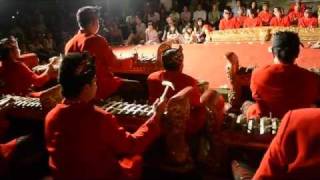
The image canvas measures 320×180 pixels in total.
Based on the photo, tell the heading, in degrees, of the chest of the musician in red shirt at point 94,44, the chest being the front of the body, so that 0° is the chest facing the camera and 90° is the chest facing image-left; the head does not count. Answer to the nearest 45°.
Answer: approximately 225°

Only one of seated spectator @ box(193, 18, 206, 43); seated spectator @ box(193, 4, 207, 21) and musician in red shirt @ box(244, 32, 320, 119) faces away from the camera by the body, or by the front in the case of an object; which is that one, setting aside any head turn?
the musician in red shirt

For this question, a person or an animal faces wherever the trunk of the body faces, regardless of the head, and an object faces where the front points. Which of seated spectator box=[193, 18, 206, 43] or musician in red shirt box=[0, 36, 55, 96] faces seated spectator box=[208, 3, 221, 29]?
the musician in red shirt

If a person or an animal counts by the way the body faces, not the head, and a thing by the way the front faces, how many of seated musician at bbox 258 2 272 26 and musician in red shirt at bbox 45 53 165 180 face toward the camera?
1

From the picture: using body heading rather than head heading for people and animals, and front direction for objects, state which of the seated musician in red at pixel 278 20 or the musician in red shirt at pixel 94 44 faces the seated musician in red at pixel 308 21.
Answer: the musician in red shirt

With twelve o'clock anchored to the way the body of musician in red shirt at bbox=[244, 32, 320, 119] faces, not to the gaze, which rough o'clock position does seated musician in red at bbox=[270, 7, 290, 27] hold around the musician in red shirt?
The seated musician in red is roughly at 12 o'clock from the musician in red shirt.

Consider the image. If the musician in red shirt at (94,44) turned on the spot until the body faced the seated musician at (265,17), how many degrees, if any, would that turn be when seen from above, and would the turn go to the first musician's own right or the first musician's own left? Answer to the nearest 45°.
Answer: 0° — they already face them

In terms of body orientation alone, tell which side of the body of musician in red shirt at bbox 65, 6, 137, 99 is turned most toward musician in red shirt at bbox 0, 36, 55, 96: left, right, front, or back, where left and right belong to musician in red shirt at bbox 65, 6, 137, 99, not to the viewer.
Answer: left

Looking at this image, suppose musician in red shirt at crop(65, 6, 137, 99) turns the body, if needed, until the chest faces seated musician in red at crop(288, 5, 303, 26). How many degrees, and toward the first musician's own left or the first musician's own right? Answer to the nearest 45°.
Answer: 0° — they already face them

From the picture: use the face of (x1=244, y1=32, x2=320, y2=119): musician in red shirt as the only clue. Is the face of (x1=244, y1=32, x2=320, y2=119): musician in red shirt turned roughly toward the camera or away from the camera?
away from the camera

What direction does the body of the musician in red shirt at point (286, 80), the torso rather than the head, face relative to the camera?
away from the camera

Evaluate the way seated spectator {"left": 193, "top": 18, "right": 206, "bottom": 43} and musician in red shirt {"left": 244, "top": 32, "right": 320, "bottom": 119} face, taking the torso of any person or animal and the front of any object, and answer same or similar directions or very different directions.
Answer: very different directions

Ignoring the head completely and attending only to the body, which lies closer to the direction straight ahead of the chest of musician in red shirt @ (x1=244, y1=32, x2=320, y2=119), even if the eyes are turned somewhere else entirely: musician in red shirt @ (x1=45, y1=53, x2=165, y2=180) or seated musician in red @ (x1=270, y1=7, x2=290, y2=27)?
the seated musician in red
